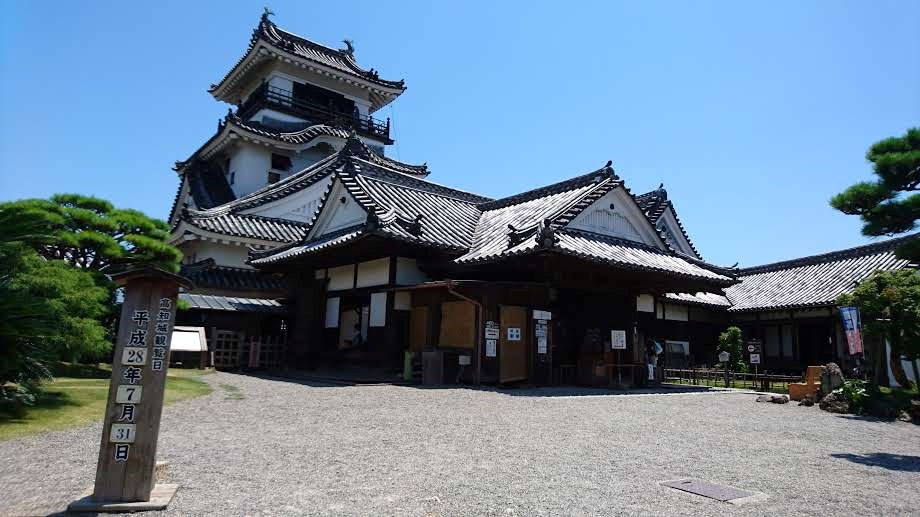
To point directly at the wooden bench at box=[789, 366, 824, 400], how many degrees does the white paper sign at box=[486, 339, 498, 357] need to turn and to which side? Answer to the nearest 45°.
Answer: approximately 90° to its left

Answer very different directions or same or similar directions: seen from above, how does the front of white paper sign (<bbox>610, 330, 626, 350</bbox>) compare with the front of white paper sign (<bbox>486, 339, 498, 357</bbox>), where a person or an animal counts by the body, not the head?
same or similar directions

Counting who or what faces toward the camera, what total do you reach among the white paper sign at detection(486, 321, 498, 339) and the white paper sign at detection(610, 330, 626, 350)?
2

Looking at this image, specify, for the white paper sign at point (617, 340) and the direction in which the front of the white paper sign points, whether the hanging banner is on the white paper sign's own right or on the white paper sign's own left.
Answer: on the white paper sign's own left

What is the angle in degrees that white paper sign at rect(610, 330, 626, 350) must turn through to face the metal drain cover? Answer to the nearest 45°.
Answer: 0° — it already faces it

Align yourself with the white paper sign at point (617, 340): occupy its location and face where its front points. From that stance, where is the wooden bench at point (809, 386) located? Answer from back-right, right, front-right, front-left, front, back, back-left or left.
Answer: left

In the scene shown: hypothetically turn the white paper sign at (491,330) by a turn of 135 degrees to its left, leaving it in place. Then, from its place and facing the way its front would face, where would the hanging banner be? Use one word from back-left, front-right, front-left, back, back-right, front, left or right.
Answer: front-right

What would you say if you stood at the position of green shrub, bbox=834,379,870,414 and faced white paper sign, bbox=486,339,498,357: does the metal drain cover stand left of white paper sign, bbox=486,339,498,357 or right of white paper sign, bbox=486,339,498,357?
left

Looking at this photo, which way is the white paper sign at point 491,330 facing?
toward the camera

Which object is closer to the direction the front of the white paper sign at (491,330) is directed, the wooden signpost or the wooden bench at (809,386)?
the wooden signpost

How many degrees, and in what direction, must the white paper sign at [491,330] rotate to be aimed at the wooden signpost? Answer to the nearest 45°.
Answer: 0° — it already faces it

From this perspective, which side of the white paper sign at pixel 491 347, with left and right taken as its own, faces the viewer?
front

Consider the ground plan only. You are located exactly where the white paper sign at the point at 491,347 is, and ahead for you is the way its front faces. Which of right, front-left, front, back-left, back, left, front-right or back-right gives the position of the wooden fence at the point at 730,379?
back-left
